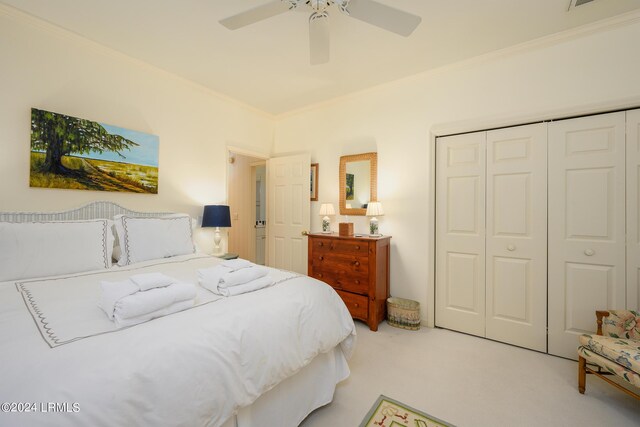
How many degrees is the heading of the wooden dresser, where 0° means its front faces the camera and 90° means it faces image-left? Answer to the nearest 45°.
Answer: approximately 45°

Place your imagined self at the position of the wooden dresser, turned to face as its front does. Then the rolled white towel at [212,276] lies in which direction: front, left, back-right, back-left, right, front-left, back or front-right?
front

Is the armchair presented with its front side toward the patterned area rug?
yes

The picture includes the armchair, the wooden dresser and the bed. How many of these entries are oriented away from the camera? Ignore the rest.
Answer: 0

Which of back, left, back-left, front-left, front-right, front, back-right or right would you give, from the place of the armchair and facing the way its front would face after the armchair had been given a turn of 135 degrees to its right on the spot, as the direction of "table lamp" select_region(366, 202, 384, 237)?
left

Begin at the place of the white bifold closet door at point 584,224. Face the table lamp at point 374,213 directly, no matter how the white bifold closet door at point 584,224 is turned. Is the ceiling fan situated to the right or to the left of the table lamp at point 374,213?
left

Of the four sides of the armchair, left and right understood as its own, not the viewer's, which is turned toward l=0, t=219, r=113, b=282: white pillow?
front

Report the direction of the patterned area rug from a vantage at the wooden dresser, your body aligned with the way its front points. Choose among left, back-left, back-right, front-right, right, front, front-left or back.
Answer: front-left

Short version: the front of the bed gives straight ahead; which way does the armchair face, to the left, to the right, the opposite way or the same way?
the opposite way

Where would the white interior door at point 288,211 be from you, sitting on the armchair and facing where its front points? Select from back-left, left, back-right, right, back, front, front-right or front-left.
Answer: front-right

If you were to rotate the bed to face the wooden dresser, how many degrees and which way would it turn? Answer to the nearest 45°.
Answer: approximately 90° to its left

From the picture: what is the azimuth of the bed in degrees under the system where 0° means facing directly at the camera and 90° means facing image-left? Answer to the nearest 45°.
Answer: approximately 315°

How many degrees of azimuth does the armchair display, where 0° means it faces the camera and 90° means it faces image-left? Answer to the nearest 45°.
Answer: approximately 45°

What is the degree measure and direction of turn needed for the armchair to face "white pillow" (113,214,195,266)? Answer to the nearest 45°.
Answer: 0° — it already faces it

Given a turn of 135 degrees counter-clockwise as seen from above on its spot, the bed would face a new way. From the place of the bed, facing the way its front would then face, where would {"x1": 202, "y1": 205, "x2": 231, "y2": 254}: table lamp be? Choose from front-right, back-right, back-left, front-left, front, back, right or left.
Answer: front

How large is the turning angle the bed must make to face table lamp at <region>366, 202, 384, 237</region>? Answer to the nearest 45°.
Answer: approximately 90° to its left

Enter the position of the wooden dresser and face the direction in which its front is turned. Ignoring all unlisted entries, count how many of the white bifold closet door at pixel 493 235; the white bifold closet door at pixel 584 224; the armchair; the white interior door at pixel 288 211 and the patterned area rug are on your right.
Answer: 1

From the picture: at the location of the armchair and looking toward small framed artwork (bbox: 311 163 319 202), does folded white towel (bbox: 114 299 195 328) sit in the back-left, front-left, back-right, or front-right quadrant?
front-left
